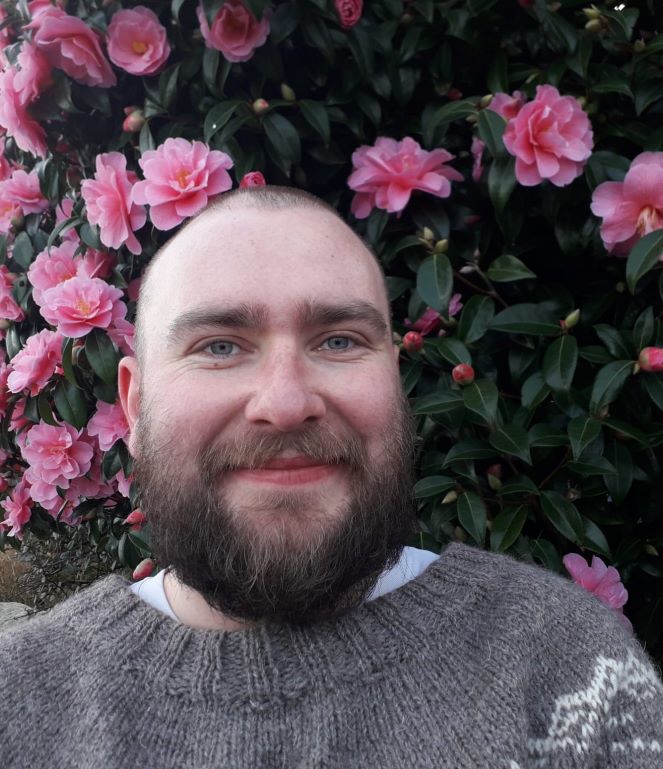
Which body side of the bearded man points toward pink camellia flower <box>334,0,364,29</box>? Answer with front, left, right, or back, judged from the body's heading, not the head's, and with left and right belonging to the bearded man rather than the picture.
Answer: back

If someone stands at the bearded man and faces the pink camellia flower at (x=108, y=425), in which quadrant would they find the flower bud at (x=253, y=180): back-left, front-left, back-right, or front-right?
front-right

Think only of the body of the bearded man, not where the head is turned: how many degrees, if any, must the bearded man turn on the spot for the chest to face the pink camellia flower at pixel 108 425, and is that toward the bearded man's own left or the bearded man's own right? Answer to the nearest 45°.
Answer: approximately 135° to the bearded man's own right

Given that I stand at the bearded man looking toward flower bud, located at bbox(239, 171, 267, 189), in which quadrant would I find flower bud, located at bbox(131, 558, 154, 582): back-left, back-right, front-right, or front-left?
front-left

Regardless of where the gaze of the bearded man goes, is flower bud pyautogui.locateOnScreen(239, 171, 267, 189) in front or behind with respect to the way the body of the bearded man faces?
behind

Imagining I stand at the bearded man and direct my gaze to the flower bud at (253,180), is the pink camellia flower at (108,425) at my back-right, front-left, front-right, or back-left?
front-left

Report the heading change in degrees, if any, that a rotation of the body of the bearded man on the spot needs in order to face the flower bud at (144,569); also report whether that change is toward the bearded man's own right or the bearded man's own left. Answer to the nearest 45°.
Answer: approximately 135° to the bearded man's own right

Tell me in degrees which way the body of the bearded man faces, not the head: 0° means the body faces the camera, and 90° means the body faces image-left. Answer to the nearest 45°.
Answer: approximately 0°
